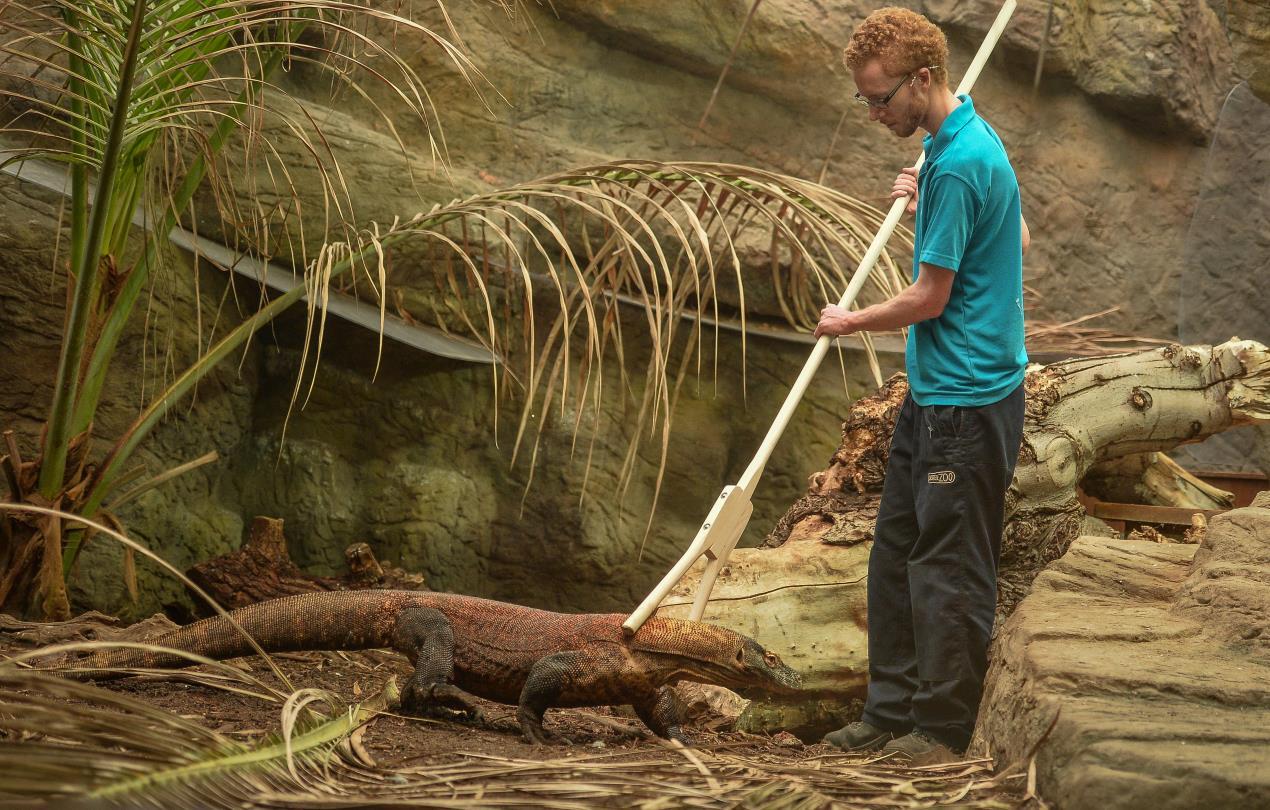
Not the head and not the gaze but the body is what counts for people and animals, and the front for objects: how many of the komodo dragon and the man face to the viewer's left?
1

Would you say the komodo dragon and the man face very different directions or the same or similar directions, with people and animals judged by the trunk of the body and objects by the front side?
very different directions

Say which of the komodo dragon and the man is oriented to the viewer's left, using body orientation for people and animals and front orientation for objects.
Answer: the man

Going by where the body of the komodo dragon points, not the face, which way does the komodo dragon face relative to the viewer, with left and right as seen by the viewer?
facing to the right of the viewer

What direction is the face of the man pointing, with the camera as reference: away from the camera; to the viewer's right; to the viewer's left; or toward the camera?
to the viewer's left

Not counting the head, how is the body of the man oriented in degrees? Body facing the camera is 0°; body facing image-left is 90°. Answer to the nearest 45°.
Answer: approximately 90°

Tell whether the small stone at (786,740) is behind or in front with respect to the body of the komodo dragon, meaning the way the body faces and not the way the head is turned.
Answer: in front
